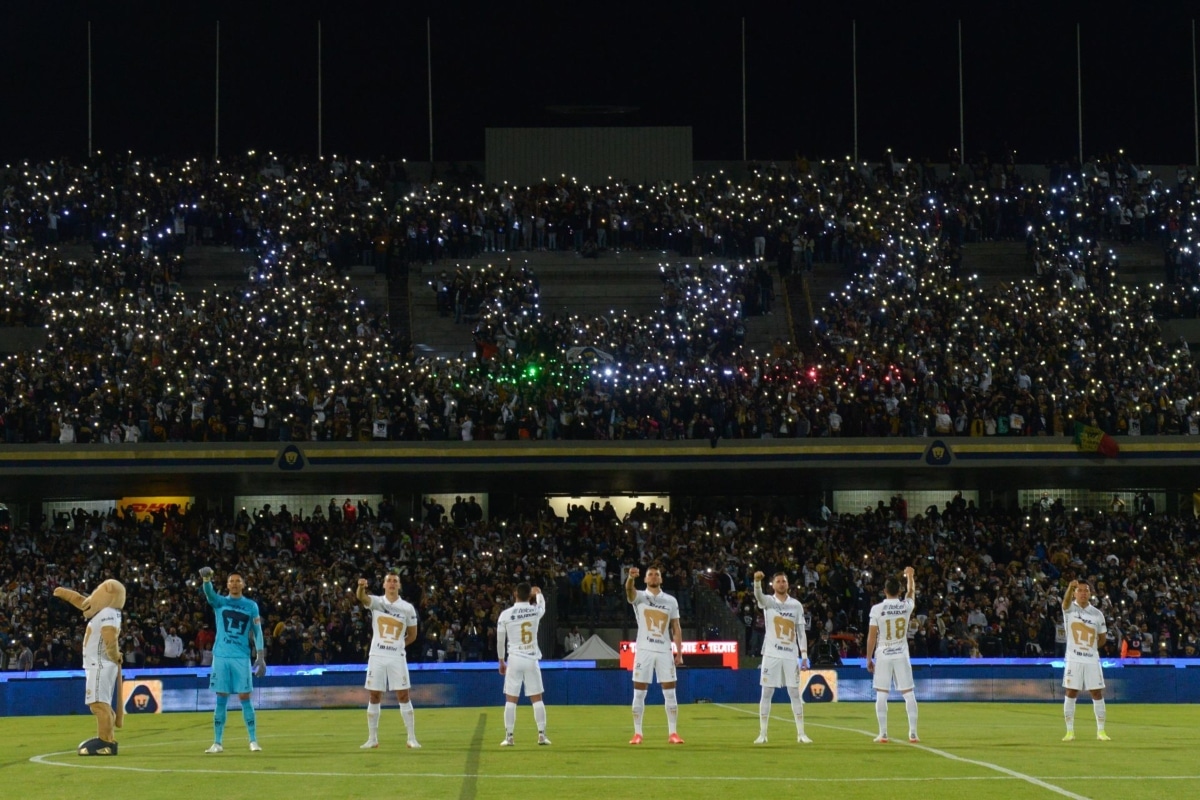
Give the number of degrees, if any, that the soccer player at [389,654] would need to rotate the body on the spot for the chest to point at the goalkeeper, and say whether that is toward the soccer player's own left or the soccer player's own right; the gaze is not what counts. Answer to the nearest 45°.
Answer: approximately 90° to the soccer player's own right

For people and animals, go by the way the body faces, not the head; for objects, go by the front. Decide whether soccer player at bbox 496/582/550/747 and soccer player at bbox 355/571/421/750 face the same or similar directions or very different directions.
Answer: very different directions

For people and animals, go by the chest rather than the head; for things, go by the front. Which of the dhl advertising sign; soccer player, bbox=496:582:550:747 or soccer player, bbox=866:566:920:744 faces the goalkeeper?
the dhl advertising sign

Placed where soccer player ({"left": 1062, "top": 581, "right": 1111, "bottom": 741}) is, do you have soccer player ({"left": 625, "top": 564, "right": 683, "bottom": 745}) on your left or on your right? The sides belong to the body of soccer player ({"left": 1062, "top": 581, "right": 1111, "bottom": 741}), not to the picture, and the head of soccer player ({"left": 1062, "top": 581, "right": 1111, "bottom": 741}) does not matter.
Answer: on your right

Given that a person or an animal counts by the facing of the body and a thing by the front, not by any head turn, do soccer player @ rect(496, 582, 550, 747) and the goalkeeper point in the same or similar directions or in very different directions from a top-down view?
very different directions

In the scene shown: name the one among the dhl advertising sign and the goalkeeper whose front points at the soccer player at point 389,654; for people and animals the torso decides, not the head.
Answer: the dhl advertising sign

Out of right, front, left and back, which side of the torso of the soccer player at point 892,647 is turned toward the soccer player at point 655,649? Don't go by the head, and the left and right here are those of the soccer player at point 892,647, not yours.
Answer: left

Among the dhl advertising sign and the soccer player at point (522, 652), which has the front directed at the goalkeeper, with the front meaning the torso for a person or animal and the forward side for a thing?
the dhl advertising sign

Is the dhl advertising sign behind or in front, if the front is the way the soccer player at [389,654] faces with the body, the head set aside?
behind

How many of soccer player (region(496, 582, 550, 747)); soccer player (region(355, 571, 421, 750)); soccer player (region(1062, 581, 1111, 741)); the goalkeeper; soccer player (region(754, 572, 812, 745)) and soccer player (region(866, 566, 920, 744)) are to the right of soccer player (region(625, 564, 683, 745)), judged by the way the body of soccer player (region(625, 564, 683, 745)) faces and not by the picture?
3

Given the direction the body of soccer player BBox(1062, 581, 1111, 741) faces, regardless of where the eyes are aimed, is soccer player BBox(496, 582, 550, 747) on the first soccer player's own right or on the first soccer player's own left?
on the first soccer player's own right

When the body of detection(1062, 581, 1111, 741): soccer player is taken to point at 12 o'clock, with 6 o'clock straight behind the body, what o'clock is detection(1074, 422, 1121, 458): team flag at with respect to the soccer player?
The team flag is roughly at 6 o'clock from the soccer player.

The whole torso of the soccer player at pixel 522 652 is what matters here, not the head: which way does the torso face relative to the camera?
away from the camera

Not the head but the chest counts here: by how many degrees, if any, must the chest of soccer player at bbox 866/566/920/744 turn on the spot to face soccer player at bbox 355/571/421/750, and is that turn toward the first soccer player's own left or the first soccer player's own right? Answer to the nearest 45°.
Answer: approximately 90° to the first soccer player's own left
